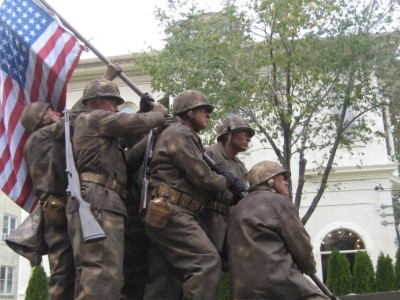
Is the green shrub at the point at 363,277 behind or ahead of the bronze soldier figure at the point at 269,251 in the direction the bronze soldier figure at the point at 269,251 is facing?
ahead

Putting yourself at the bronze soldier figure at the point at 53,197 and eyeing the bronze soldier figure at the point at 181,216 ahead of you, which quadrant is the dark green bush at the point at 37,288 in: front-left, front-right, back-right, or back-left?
back-left

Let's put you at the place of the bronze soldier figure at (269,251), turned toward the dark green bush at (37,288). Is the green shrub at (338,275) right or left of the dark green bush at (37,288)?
right
